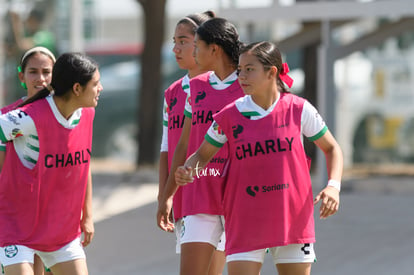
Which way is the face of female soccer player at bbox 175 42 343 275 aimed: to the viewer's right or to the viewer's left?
to the viewer's left

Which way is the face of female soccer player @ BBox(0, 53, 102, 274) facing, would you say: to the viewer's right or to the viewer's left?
to the viewer's right

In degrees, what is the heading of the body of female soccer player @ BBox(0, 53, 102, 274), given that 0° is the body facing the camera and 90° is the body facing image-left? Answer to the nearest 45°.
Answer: approximately 315°
